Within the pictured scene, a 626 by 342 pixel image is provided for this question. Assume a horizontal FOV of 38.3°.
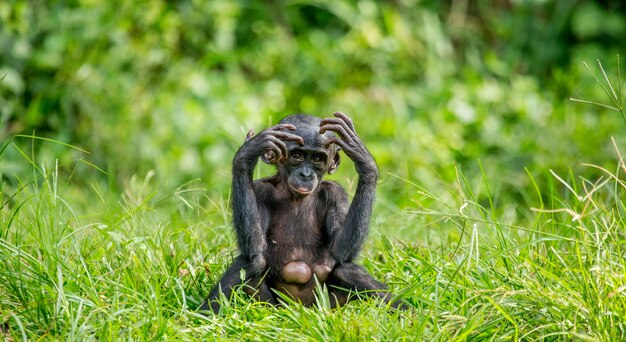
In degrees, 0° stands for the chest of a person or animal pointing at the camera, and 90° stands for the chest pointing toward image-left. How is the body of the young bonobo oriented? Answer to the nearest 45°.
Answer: approximately 0°
